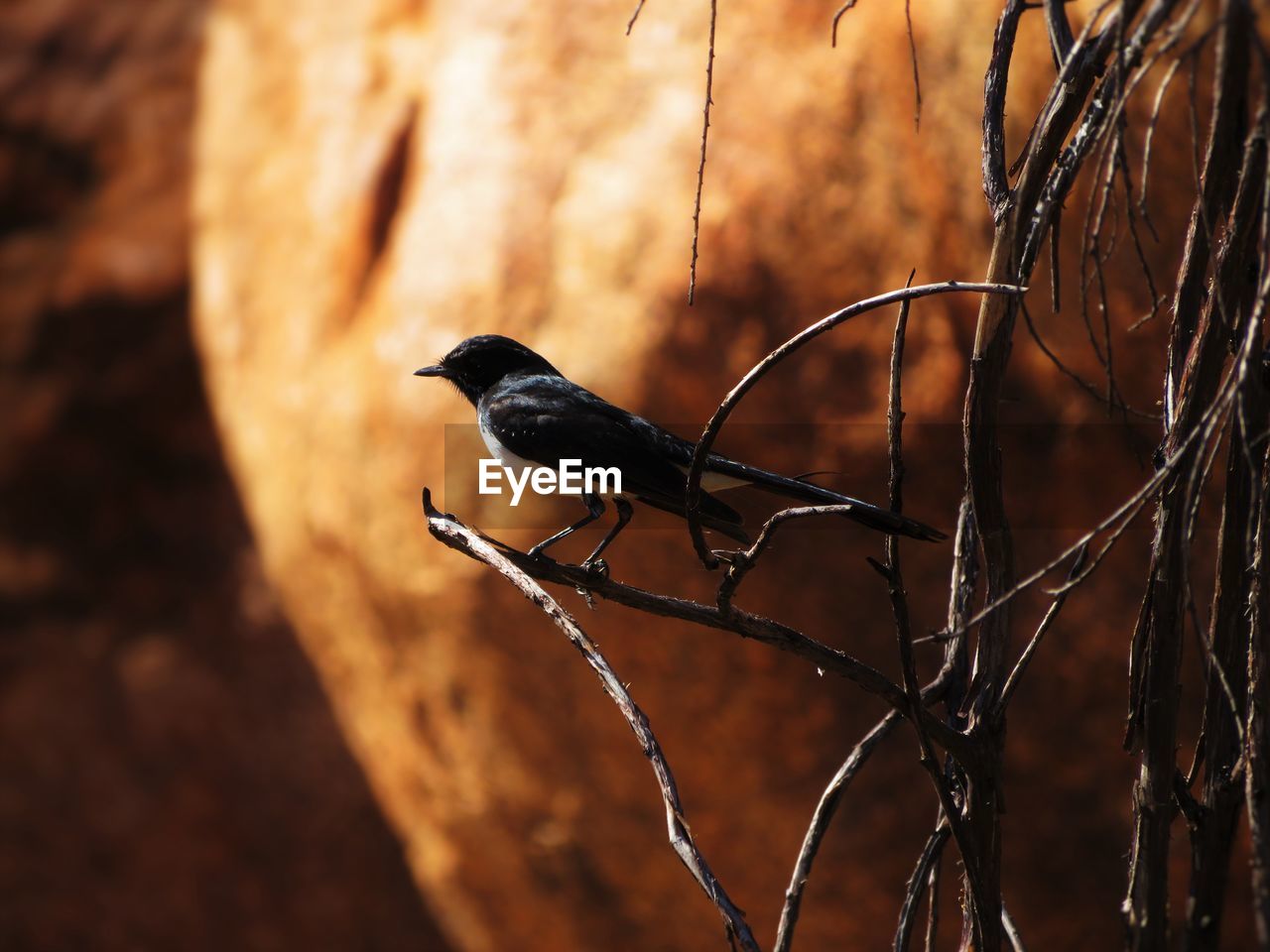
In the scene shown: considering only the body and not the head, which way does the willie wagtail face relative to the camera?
to the viewer's left
